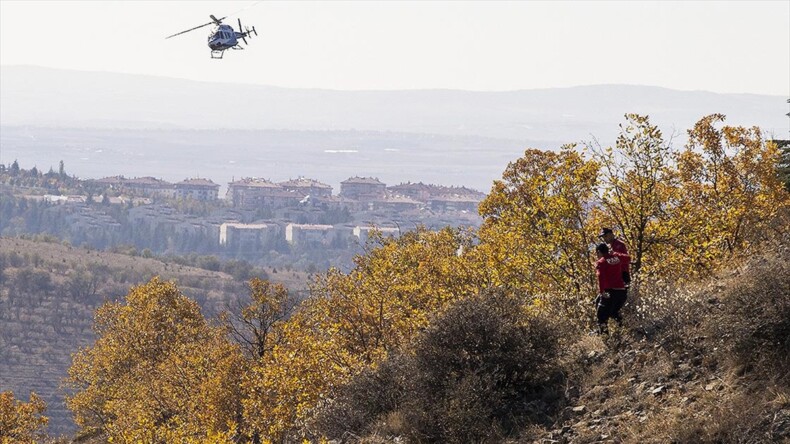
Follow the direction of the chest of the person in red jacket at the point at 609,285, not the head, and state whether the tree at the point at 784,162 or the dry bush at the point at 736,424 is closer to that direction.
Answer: the tree

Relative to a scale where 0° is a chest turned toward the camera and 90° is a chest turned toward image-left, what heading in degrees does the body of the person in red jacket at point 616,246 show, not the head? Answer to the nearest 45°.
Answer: approximately 90°

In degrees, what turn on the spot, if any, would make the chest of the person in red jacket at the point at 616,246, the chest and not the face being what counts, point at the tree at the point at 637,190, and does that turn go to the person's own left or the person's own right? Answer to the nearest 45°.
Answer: approximately 90° to the person's own right

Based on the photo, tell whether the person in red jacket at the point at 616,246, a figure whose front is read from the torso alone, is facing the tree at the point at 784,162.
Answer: no

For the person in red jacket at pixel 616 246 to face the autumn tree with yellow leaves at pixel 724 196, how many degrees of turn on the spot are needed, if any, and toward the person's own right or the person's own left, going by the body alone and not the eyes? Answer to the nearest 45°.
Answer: approximately 90° to the person's own right

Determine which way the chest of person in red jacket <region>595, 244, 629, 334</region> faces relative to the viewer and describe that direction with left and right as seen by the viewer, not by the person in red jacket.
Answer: facing away from the viewer and to the left of the viewer

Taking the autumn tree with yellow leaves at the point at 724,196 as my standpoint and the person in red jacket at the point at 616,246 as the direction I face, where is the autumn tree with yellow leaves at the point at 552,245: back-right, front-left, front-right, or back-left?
front-right

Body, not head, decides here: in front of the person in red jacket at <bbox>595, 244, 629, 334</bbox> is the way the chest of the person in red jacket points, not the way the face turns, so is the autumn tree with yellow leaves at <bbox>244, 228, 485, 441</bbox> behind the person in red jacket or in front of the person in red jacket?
in front
